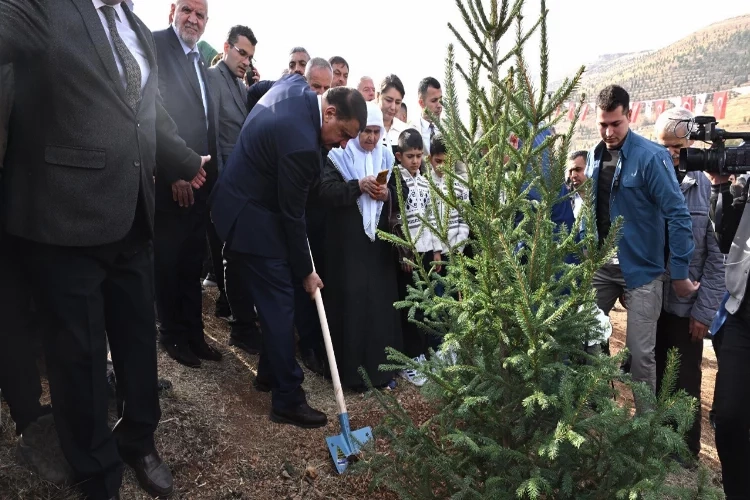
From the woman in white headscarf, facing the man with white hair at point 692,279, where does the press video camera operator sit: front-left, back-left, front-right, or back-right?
front-right

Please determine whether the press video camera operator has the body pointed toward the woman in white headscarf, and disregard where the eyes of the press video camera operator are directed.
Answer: yes

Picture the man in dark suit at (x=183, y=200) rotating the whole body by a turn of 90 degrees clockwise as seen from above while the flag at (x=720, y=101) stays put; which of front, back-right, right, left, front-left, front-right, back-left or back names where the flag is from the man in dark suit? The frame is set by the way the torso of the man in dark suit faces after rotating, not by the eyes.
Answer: back

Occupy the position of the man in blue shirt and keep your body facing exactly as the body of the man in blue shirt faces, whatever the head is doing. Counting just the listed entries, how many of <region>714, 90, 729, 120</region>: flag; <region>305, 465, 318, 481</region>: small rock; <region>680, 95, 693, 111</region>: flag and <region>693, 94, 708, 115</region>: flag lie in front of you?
1

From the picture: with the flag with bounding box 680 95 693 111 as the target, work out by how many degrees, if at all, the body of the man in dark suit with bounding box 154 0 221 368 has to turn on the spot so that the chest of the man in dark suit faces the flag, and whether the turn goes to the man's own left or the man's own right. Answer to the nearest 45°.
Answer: approximately 90° to the man's own left

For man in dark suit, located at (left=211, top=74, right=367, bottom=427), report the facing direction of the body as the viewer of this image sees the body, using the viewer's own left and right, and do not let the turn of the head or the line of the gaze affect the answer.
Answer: facing to the right of the viewer

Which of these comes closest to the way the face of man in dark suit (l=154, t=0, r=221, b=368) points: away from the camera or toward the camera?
toward the camera

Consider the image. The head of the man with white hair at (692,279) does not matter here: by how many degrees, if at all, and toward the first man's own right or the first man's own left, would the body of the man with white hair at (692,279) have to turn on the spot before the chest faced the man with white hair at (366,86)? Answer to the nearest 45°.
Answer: approximately 45° to the first man's own right

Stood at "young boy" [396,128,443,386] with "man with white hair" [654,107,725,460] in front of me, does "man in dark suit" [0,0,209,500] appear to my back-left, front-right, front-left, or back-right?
back-right

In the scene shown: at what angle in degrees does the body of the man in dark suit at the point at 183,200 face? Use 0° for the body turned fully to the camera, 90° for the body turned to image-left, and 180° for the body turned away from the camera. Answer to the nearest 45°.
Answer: approximately 315°

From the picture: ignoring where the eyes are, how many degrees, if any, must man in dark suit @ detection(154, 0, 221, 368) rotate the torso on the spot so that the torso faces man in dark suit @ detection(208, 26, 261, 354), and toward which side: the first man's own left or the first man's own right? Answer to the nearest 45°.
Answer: approximately 90° to the first man's own left

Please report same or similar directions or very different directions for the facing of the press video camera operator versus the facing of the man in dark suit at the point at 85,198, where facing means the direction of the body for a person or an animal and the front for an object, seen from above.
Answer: very different directions

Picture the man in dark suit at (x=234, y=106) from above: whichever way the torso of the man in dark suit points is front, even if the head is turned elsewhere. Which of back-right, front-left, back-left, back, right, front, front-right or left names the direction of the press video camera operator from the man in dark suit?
front

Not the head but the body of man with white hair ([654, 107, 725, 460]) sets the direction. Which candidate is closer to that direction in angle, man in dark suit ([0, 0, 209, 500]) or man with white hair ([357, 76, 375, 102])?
the man in dark suit

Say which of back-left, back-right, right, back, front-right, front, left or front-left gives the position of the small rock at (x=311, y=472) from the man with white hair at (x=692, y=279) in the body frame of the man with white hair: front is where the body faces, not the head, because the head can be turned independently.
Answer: front

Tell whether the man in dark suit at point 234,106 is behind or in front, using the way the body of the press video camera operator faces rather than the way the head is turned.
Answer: in front

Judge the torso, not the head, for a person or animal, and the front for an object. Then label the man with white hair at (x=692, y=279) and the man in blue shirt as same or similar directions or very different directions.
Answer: same or similar directions

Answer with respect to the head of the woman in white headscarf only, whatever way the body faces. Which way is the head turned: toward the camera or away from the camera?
toward the camera

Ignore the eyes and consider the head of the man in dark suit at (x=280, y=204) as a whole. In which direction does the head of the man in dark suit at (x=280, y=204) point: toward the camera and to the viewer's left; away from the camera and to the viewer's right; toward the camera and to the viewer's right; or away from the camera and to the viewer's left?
toward the camera and to the viewer's right
